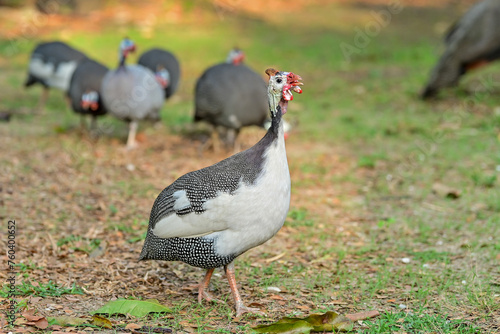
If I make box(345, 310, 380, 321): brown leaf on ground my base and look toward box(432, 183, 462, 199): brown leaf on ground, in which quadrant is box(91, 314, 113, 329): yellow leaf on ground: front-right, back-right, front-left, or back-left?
back-left

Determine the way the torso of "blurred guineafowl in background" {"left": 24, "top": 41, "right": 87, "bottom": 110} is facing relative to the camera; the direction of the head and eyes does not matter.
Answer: to the viewer's right

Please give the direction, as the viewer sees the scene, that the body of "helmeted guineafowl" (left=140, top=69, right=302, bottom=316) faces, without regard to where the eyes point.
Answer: to the viewer's right

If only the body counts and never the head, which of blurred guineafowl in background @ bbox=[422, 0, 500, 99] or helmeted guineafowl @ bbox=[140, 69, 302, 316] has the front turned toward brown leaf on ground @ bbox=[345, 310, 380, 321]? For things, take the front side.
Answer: the helmeted guineafowl

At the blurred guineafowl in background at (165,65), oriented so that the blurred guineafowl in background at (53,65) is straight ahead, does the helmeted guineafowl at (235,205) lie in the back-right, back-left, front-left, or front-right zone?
back-left
